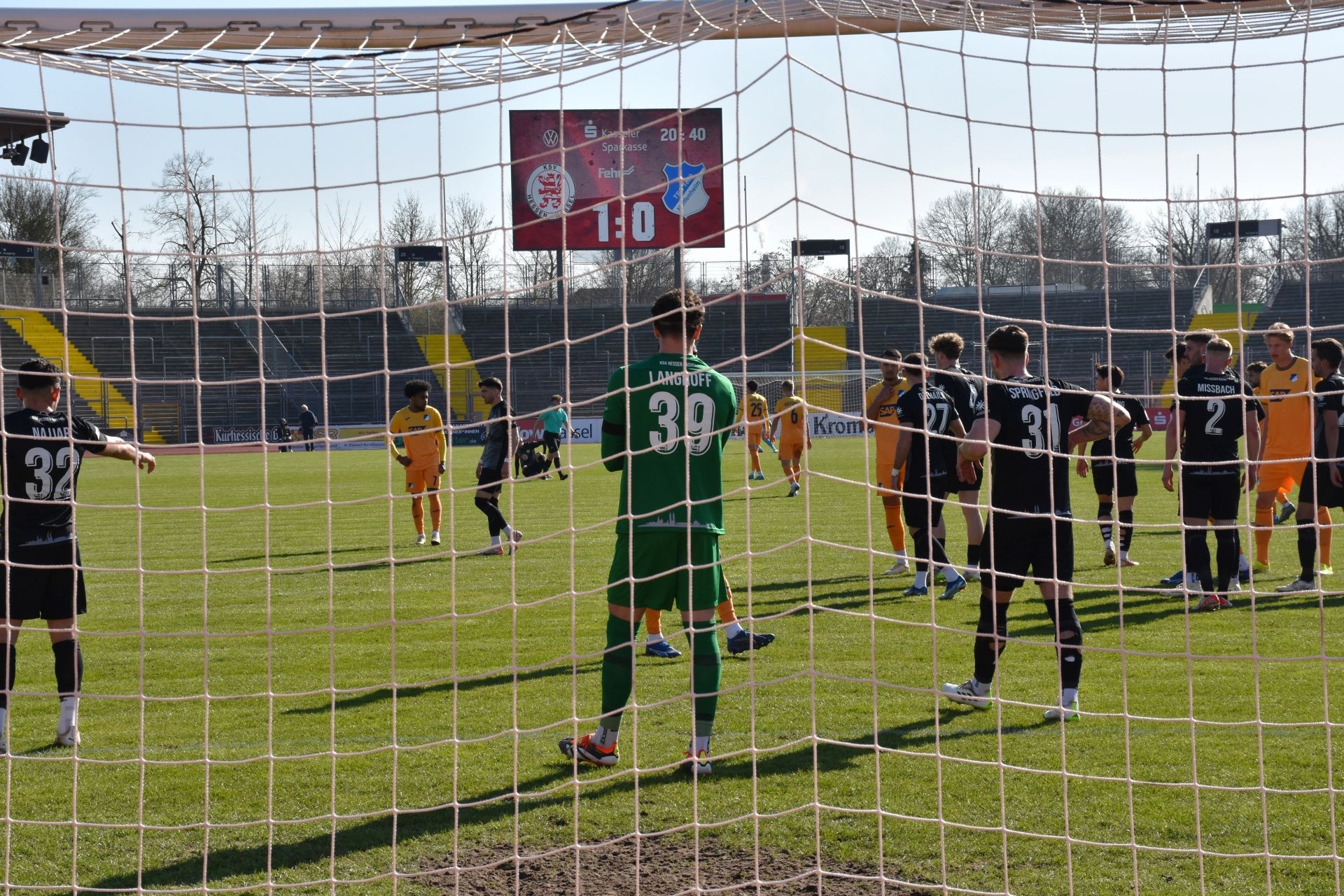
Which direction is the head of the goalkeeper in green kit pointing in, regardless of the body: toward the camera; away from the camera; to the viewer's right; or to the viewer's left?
away from the camera

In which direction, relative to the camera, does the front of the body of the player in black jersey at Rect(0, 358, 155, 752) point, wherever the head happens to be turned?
away from the camera

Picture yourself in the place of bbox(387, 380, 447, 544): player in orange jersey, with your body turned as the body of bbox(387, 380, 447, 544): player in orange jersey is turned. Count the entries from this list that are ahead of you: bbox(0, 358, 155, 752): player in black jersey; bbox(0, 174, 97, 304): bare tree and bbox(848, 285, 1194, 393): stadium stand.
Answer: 1

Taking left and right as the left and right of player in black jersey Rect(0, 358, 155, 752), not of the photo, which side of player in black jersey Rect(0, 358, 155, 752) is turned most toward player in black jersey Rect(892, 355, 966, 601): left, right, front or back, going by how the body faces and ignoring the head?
right

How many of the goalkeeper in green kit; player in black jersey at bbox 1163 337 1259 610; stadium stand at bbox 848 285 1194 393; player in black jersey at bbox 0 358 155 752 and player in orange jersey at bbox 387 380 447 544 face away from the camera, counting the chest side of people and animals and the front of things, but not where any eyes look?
3

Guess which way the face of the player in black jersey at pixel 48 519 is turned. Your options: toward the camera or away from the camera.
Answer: away from the camera

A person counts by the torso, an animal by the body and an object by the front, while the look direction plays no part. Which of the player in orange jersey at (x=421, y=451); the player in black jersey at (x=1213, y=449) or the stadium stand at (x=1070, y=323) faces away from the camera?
the player in black jersey

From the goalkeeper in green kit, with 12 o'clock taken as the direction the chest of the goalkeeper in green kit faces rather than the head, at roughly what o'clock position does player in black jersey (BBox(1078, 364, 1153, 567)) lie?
The player in black jersey is roughly at 1 o'clock from the goalkeeper in green kit.

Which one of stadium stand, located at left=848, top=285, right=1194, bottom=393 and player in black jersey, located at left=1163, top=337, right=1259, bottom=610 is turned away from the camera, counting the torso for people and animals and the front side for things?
the player in black jersey

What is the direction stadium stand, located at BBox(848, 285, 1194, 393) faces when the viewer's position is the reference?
facing the viewer

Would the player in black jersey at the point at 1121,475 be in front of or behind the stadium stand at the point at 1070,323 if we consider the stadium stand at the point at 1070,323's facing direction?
in front

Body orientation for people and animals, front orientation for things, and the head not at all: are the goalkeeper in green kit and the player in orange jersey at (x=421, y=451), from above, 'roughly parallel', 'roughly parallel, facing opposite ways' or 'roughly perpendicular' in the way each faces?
roughly parallel, facing opposite ways

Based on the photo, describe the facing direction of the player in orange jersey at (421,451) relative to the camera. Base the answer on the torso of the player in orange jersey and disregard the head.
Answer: toward the camera

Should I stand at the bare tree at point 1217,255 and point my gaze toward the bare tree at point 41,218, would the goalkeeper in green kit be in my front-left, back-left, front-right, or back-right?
front-left
